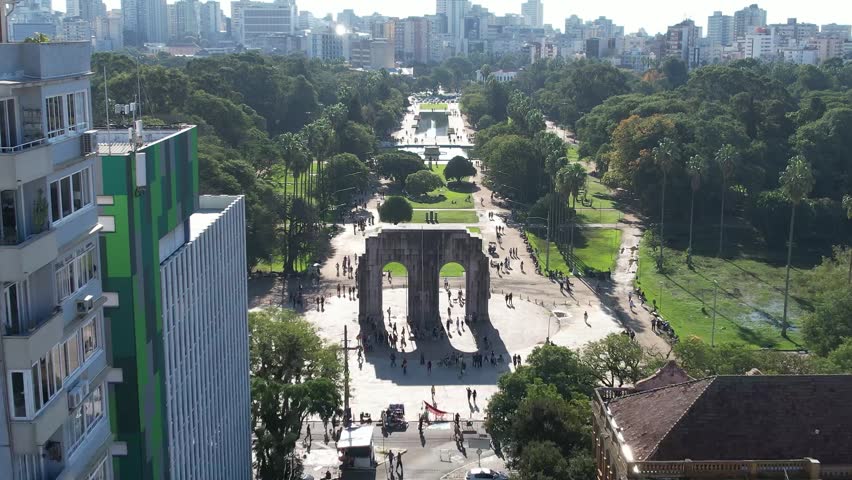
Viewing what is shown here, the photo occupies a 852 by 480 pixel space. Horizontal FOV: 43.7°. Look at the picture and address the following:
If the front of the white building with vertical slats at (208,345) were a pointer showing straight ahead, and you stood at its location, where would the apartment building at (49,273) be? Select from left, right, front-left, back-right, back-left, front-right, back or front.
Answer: front-right

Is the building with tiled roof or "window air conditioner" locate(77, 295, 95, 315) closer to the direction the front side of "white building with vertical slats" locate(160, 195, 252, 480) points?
the building with tiled roof

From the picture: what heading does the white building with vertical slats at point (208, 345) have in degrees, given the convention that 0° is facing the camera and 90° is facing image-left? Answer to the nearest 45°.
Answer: approximately 315°

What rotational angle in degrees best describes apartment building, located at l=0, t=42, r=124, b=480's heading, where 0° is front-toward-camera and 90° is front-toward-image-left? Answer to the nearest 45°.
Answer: approximately 315°

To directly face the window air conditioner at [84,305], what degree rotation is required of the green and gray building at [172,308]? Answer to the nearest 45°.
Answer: approximately 45° to its right
